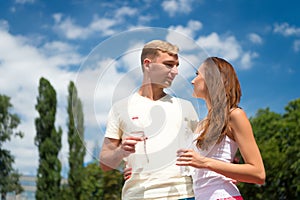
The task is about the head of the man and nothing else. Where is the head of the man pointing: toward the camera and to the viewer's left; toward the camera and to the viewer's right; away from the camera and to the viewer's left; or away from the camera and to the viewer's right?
toward the camera and to the viewer's right

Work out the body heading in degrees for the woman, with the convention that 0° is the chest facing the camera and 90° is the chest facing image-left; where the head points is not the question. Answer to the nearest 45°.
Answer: approximately 90°

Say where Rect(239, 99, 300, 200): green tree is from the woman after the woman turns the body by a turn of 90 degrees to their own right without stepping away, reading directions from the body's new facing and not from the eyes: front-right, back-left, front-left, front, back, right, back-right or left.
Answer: front

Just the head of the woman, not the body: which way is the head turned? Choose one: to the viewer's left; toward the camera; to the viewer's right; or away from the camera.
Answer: to the viewer's left
